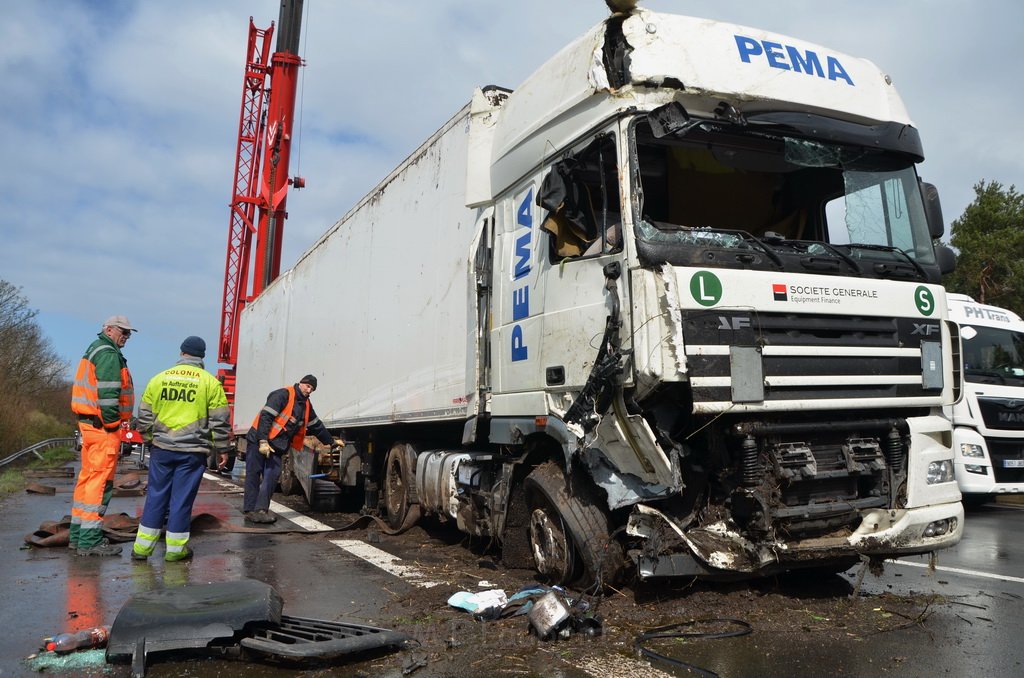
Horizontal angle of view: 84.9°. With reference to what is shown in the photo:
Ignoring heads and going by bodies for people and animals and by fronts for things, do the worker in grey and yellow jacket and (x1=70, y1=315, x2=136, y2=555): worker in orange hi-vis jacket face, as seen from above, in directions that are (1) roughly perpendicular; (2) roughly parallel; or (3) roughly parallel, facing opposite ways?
roughly perpendicular

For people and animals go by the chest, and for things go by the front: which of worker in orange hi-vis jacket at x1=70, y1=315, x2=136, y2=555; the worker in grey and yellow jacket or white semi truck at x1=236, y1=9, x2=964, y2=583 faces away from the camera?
the worker in grey and yellow jacket

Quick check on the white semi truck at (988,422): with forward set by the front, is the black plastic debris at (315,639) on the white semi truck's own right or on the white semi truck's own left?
on the white semi truck's own right

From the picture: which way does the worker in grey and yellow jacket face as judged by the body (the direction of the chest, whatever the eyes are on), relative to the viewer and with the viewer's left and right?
facing away from the viewer

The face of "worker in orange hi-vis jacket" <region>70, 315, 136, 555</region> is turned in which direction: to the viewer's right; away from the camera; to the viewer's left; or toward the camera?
to the viewer's right

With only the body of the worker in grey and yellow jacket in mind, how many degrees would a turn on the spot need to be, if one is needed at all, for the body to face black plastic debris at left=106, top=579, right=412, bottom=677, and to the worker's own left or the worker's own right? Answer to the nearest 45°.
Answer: approximately 180°

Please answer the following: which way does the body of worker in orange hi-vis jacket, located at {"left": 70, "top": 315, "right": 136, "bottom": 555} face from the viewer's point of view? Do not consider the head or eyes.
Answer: to the viewer's right

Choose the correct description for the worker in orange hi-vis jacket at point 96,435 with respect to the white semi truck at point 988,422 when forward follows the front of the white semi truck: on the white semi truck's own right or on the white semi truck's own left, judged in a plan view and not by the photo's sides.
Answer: on the white semi truck's own right

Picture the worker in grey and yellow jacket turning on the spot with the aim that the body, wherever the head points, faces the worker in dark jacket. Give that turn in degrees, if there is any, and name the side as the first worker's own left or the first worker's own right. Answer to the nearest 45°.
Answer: approximately 45° to the first worker's own right

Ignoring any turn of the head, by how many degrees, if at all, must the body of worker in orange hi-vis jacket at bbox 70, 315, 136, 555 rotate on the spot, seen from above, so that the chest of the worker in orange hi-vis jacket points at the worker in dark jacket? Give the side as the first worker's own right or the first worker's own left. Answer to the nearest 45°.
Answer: approximately 45° to the first worker's own left

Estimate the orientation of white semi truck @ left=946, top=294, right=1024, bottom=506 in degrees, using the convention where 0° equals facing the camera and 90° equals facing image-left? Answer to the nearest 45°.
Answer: approximately 315°

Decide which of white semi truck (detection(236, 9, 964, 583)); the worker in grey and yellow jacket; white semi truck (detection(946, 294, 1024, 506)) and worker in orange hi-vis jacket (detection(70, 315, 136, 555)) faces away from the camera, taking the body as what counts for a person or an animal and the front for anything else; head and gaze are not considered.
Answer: the worker in grey and yellow jacket

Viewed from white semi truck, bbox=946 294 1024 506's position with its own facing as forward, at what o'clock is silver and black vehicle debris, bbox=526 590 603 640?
The silver and black vehicle debris is roughly at 2 o'clock from the white semi truck.

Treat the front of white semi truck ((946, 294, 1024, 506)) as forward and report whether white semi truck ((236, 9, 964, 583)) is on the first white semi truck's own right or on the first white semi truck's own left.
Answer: on the first white semi truck's own right

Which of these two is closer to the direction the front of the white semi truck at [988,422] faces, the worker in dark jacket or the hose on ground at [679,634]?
the hose on ground
